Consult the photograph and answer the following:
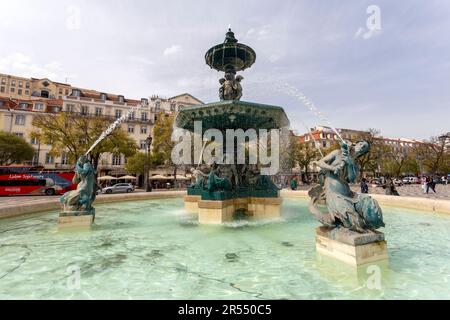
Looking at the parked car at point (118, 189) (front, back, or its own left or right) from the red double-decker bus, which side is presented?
front

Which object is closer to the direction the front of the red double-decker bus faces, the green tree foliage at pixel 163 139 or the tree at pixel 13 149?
the green tree foliage

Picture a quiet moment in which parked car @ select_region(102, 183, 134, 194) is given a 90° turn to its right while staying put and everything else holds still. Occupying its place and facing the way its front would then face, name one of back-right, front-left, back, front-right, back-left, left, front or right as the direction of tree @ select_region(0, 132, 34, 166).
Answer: front-left

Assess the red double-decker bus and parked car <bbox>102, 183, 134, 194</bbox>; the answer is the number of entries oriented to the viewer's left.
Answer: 1

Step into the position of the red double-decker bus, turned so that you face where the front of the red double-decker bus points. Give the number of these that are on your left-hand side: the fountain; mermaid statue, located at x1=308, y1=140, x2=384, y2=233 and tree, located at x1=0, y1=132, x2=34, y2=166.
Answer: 1

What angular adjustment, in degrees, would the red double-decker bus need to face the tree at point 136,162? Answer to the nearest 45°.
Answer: approximately 45° to its left

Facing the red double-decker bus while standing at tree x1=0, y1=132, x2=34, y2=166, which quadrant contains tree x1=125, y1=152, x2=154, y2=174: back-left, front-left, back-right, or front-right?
front-left

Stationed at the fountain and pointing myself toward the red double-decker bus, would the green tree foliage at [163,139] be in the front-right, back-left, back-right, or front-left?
front-right

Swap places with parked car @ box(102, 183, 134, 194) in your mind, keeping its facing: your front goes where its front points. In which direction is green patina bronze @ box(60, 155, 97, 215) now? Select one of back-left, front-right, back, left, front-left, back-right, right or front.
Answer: left

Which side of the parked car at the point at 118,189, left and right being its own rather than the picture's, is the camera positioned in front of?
left

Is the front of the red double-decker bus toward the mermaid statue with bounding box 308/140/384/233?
no

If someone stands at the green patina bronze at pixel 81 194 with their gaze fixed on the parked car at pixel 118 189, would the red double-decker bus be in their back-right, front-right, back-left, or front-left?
front-left
